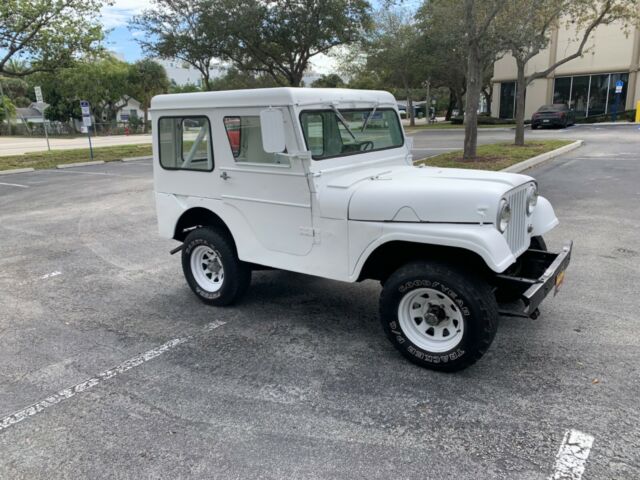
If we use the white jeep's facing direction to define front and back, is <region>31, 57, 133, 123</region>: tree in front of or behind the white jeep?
behind

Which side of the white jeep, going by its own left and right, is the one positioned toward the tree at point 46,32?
back

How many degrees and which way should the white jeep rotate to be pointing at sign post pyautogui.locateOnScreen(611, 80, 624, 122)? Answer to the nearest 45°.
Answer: approximately 90° to its left

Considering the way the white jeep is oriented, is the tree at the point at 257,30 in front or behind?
behind

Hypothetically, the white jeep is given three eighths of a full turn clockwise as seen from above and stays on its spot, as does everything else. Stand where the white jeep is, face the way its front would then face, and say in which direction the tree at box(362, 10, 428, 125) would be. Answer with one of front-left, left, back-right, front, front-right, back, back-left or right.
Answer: right

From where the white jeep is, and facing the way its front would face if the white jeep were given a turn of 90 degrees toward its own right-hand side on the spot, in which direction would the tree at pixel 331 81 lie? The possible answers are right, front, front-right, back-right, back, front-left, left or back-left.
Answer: back-right

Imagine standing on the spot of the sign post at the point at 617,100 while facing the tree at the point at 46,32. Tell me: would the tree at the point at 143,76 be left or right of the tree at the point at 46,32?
right

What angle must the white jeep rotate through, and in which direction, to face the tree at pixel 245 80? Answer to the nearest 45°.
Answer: approximately 135° to its left

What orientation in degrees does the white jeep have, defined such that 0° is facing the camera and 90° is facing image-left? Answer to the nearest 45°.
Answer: approximately 315°

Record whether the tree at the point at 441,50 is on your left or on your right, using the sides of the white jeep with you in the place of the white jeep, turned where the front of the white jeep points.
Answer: on your left

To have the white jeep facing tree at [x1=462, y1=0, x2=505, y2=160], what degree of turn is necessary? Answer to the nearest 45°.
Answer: approximately 135° to its left

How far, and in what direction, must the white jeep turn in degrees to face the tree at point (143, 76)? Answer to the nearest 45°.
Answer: approximately 180°

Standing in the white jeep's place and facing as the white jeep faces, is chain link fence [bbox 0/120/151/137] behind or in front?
behind

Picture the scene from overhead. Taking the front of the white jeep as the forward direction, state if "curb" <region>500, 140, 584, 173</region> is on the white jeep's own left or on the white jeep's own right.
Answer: on the white jeep's own left
